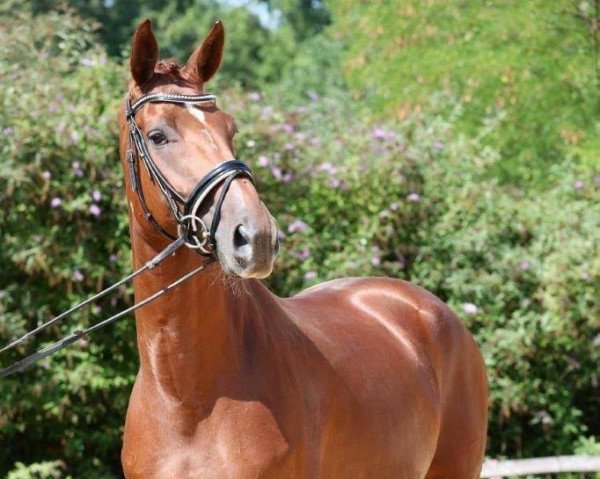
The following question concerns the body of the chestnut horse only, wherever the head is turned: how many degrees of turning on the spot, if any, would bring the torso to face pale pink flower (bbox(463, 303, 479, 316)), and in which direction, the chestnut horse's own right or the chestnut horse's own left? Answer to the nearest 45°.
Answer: approximately 135° to the chestnut horse's own right

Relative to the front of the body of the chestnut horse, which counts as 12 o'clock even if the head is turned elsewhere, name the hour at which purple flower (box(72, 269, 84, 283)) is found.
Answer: The purple flower is roughly at 4 o'clock from the chestnut horse.

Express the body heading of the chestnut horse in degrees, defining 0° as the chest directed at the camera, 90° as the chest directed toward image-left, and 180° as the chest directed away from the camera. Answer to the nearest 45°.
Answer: approximately 45°

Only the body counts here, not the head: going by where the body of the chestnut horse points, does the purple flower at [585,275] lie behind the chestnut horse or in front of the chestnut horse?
behind

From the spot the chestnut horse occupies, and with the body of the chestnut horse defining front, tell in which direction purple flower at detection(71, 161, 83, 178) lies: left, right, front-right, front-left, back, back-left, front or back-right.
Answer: back-right

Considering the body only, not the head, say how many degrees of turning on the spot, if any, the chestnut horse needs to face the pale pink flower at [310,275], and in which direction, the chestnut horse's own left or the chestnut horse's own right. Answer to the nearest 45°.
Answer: approximately 135° to the chestnut horse's own right

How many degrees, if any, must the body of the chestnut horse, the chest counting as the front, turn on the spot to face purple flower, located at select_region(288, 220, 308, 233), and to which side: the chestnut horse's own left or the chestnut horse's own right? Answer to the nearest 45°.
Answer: approximately 135° to the chestnut horse's own right

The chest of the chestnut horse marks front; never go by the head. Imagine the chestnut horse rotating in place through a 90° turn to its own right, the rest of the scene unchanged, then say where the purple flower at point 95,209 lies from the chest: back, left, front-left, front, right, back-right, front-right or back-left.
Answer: front-right

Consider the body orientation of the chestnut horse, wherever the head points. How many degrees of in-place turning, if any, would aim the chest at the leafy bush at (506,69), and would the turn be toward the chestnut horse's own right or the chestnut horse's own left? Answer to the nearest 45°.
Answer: approximately 135° to the chestnut horse's own right
